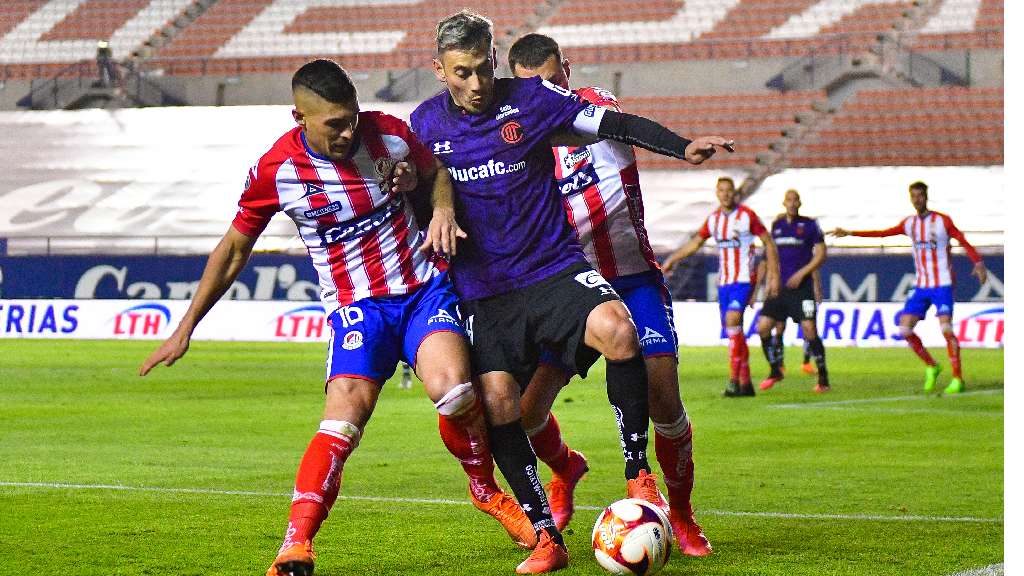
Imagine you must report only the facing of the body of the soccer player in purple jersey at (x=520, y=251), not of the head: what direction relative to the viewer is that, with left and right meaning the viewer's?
facing the viewer

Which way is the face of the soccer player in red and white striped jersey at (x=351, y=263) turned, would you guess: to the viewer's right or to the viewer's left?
to the viewer's right

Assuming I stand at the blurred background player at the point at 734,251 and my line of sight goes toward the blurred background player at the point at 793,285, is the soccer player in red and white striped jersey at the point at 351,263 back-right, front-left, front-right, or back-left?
back-right

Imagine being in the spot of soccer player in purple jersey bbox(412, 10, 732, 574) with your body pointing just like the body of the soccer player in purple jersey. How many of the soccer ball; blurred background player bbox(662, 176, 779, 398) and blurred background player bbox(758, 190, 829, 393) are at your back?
2

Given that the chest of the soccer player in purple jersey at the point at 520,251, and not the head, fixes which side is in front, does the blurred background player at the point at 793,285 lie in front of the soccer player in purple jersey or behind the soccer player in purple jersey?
behind

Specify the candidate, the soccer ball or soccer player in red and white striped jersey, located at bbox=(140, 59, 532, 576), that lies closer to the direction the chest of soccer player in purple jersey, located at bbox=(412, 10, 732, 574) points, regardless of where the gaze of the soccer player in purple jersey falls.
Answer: the soccer ball

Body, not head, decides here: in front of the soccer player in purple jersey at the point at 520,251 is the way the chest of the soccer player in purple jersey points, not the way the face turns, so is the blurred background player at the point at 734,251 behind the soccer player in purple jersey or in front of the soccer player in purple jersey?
behind

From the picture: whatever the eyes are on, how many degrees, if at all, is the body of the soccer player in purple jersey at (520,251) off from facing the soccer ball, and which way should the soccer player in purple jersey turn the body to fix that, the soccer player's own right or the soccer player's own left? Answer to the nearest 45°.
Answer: approximately 45° to the soccer player's own left

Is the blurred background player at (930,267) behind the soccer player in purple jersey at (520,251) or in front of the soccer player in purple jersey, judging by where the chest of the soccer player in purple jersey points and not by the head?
behind
